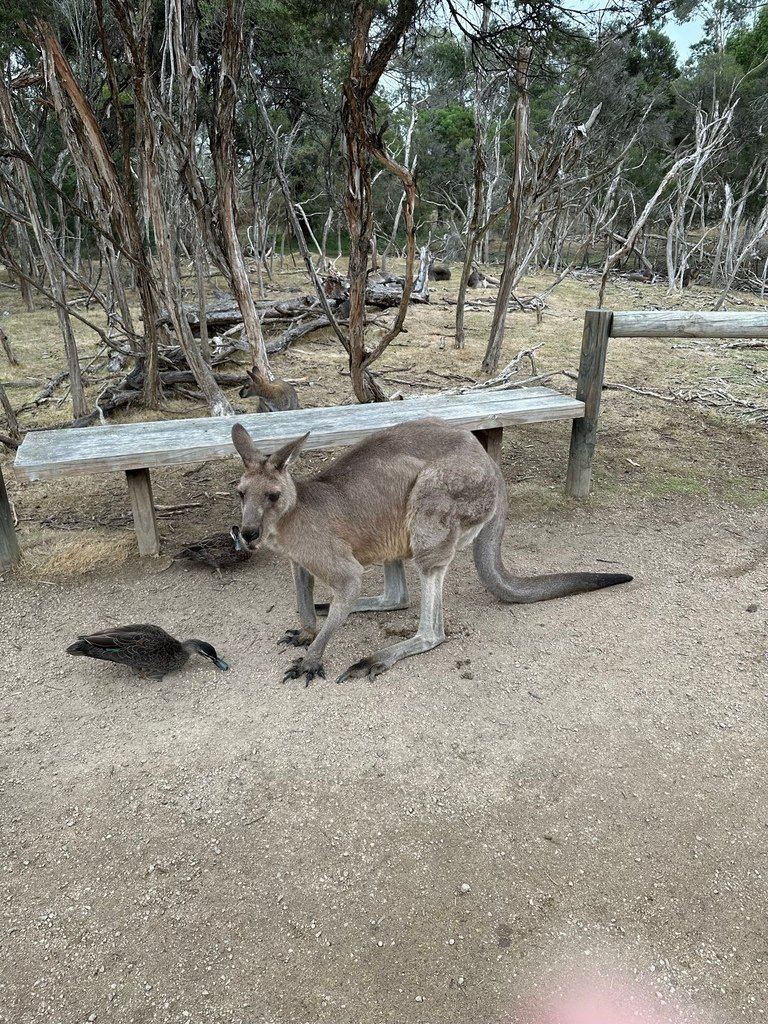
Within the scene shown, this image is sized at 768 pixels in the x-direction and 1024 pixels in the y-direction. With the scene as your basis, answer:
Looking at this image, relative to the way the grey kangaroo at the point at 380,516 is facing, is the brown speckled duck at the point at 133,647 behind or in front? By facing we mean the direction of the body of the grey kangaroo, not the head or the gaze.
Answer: in front

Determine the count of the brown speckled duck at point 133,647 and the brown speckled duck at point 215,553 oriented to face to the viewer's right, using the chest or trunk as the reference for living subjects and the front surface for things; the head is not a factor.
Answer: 2

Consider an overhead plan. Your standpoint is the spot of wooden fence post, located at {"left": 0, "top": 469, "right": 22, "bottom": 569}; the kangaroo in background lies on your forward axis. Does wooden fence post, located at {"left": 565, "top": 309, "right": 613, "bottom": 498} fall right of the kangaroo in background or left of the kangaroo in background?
right

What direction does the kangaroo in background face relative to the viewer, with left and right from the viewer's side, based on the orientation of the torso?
facing to the left of the viewer

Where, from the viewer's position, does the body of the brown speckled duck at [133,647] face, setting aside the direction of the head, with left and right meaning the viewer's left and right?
facing to the right of the viewer

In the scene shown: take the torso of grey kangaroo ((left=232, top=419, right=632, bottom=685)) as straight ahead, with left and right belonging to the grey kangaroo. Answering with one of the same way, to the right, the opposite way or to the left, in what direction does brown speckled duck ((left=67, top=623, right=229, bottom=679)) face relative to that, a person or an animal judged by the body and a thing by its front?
the opposite way

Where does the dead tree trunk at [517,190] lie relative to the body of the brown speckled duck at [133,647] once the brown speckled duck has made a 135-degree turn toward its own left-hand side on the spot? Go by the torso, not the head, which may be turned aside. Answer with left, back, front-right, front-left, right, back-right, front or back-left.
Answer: right

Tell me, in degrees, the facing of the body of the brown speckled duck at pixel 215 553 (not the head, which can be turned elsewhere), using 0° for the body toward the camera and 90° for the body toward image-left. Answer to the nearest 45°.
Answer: approximately 270°

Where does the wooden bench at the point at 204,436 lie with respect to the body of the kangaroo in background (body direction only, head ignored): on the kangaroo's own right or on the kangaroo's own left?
on the kangaroo's own left

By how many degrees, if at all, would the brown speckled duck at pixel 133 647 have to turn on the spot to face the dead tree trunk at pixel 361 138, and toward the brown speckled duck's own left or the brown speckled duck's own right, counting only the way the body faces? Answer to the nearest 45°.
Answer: approximately 45° to the brown speckled duck's own left

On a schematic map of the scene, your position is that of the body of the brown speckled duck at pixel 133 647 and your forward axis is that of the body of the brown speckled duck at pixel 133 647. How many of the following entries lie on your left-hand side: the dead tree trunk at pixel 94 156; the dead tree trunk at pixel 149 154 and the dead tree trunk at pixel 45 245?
3

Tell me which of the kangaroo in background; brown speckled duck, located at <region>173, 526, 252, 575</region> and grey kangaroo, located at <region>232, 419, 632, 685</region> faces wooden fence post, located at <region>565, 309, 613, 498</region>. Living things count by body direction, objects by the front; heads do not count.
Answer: the brown speckled duck
